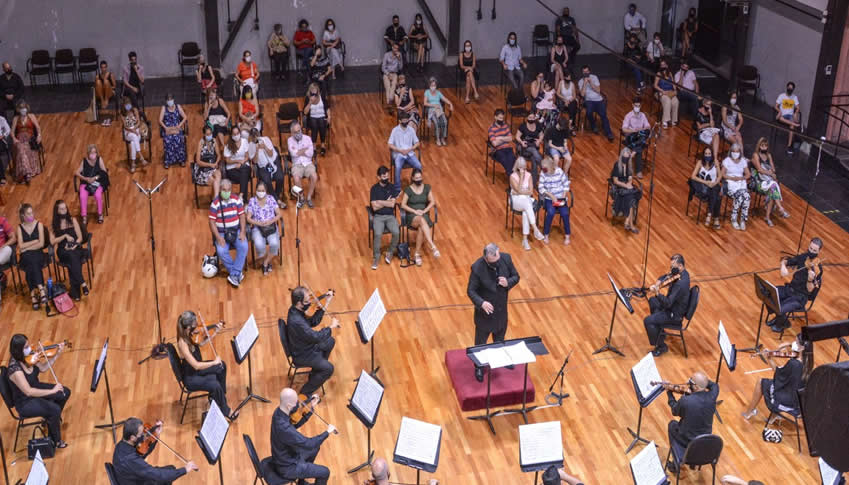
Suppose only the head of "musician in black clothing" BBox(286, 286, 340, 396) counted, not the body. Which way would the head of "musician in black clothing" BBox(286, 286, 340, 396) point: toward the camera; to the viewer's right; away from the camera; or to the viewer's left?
to the viewer's right

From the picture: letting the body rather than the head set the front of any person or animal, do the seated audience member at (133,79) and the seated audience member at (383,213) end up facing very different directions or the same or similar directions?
same or similar directions

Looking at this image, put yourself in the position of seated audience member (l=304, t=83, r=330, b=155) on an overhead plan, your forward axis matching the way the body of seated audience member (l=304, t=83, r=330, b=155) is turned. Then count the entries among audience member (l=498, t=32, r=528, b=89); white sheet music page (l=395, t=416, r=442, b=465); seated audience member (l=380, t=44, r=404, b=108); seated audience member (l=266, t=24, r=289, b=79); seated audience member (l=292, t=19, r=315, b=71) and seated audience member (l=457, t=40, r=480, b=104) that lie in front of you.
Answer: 1

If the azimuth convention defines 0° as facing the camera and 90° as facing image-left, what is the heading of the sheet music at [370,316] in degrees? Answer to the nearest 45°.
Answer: approximately 45°

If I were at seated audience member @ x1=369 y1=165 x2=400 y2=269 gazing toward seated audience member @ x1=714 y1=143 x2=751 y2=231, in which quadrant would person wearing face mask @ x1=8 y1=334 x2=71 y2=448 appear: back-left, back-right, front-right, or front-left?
back-right

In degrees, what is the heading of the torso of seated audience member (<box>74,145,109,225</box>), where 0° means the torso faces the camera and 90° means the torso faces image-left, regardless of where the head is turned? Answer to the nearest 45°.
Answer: approximately 0°

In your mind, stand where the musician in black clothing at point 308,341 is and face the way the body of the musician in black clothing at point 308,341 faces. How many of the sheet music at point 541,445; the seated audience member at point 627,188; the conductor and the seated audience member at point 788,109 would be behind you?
0

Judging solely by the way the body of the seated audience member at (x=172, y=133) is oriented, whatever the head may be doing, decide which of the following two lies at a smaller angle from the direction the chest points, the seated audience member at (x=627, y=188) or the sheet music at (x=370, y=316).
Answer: the sheet music

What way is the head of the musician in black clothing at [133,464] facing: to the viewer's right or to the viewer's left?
to the viewer's right

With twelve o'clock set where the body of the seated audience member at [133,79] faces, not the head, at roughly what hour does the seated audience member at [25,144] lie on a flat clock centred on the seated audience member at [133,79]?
the seated audience member at [25,144] is roughly at 1 o'clock from the seated audience member at [133,79].

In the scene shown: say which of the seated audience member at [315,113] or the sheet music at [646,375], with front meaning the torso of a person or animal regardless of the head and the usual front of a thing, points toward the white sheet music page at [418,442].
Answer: the seated audience member

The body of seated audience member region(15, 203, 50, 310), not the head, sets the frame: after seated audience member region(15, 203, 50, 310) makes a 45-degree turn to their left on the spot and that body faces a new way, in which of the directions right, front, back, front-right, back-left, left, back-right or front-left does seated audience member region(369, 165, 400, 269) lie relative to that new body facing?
front-left

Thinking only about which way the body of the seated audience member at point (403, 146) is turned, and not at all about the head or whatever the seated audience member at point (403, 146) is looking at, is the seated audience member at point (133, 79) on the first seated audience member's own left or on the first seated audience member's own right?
on the first seated audience member's own right

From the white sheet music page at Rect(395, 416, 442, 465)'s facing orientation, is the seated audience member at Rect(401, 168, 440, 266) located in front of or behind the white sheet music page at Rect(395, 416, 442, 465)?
behind

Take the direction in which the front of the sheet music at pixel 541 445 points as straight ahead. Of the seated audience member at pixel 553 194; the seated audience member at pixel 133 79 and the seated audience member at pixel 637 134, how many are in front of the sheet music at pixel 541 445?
0

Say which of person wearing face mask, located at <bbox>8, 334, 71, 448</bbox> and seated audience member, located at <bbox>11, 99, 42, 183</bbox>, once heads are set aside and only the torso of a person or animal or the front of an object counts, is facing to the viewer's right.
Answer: the person wearing face mask

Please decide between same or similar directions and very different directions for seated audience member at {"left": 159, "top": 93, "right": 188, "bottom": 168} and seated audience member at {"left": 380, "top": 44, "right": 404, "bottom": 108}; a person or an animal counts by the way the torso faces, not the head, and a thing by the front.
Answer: same or similar directions

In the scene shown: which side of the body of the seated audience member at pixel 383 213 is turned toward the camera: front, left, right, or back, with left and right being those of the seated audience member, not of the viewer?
front

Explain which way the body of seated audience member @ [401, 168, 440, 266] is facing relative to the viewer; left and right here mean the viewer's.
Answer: facing the viewer

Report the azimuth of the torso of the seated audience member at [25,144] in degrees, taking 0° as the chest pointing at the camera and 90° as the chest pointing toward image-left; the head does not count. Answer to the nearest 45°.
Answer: approximately 0°
